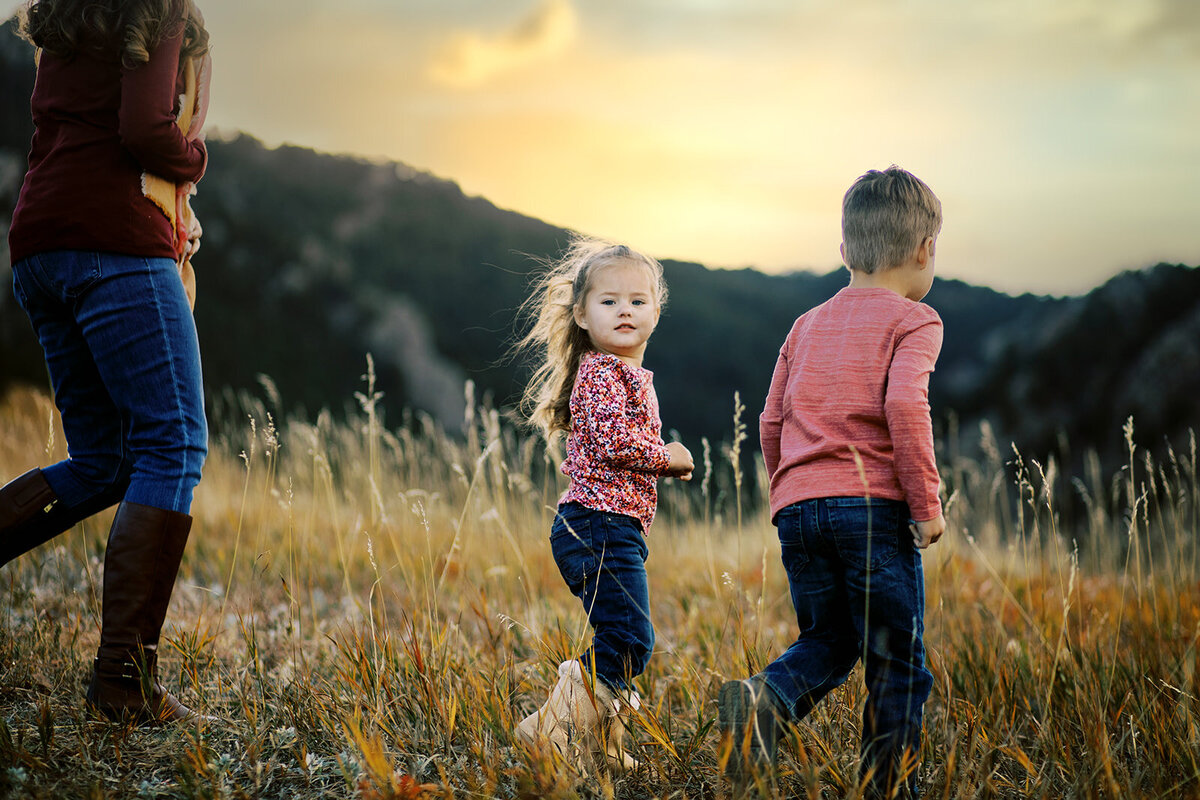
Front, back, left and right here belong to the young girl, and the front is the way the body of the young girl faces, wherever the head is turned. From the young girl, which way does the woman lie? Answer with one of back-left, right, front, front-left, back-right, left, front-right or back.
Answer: back

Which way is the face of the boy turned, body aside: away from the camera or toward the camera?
away from the camera

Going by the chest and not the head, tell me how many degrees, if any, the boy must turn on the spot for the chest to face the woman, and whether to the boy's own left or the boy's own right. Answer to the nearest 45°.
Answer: approximately 135° to the boy's own left

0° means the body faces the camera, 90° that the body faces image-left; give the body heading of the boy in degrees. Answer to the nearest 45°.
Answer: approximately 225°

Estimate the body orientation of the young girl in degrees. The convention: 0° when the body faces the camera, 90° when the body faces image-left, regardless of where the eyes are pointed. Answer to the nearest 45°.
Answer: approximately 270°
